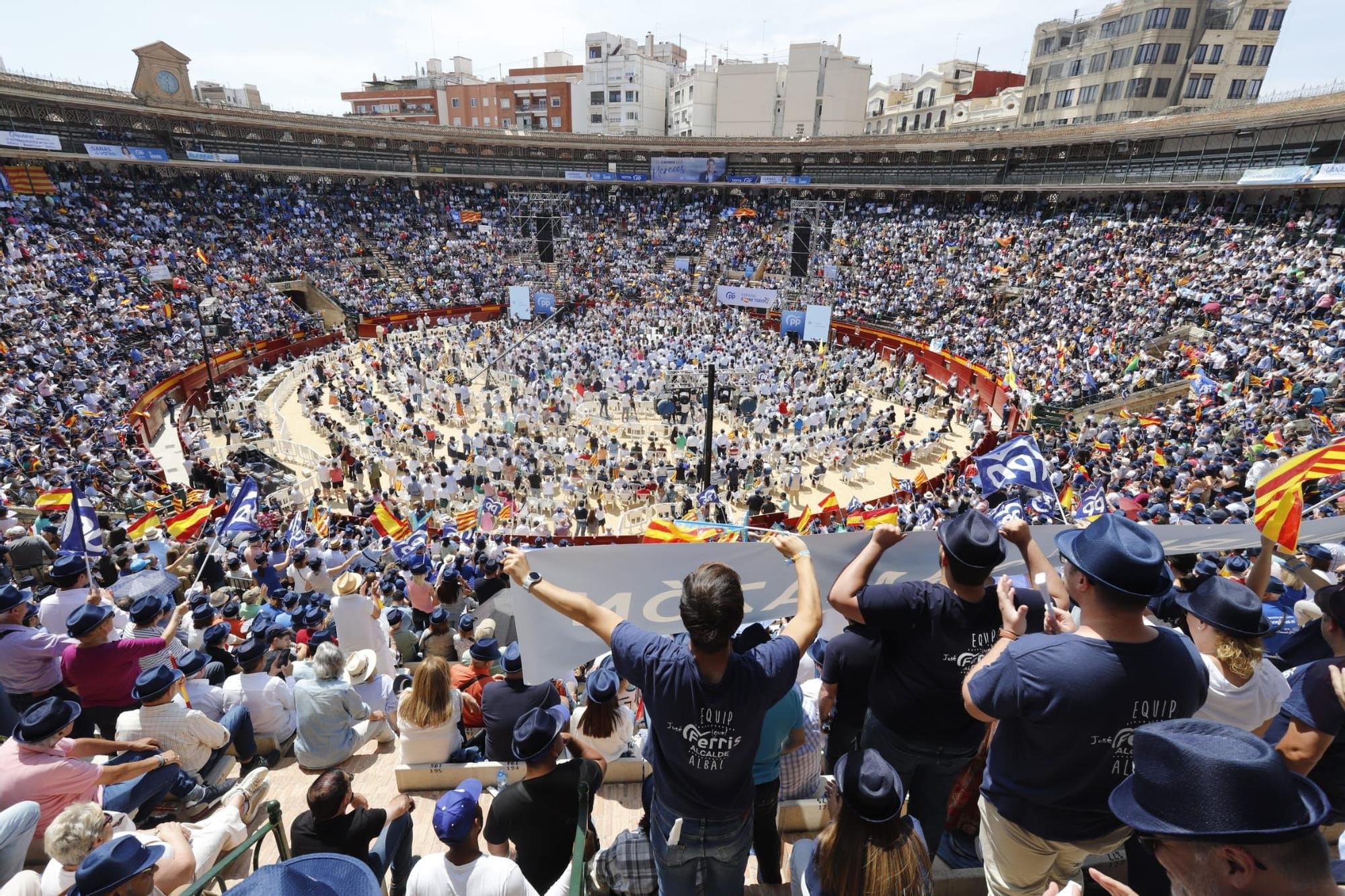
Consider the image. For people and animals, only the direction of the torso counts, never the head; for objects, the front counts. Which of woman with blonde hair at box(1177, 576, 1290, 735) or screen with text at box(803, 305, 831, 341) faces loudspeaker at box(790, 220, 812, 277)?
the woman with blonde hair

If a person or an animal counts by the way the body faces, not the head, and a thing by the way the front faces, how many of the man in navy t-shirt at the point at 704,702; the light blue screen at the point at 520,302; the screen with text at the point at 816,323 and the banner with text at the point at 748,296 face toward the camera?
3

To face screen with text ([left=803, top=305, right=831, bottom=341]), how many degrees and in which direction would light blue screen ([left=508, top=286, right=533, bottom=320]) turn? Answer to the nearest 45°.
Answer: approximately 45° to its left

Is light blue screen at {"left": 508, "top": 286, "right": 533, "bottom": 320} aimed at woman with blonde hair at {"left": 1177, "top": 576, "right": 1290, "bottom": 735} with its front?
yes

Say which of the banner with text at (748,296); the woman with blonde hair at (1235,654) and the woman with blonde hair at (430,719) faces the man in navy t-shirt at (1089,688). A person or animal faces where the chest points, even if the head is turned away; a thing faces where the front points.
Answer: the banner with text

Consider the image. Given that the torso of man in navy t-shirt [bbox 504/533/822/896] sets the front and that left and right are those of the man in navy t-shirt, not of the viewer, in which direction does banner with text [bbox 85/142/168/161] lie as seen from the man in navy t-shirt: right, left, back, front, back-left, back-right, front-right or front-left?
front-left

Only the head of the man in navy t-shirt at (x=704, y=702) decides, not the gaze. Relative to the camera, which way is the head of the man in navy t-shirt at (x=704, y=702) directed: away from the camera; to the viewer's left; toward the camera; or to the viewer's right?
away from the camera

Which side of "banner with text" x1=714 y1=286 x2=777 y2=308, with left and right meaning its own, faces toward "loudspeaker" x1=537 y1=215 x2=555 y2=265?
right

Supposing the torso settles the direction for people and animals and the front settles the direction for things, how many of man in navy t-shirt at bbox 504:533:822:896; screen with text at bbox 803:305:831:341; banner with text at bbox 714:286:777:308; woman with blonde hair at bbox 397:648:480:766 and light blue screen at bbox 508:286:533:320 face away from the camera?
2

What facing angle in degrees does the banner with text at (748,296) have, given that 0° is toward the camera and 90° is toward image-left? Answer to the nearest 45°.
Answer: approximately 0°

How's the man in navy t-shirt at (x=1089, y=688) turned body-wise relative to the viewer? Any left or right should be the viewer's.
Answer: facing away from the viewer and to the left of the viewer

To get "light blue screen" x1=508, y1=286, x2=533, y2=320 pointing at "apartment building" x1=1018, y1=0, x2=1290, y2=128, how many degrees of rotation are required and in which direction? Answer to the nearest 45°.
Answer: approximately 90° to its left
